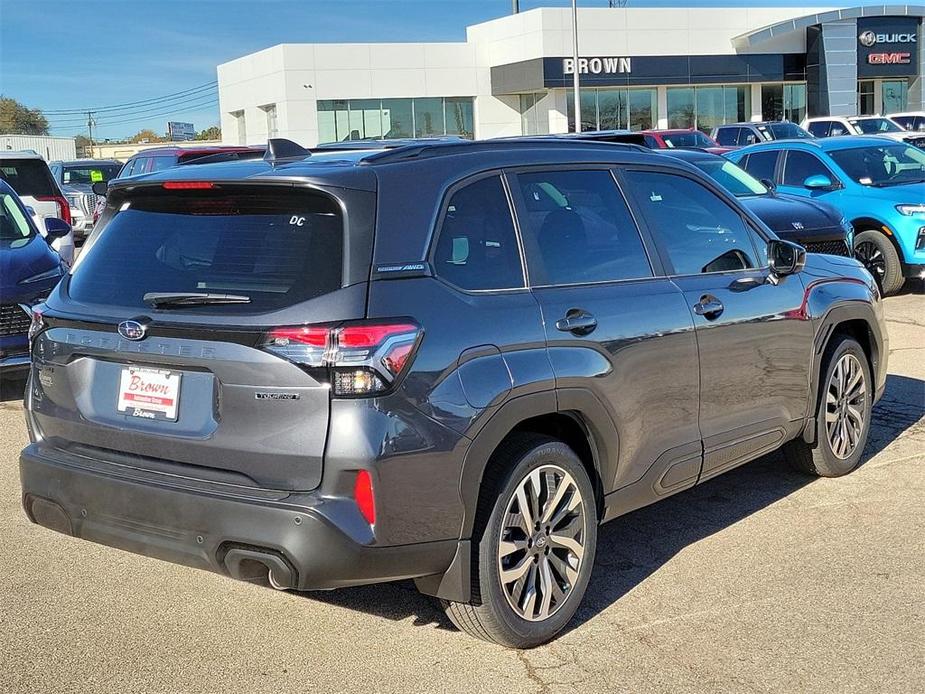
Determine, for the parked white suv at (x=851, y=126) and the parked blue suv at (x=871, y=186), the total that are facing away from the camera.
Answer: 0

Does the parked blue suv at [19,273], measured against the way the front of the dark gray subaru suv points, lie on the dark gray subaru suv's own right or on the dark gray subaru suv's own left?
on the dark gray subaru suv's own left

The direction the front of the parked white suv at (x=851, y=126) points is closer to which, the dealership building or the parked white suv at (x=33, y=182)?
the parked white suv

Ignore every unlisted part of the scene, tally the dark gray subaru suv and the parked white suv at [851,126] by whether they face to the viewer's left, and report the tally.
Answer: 0

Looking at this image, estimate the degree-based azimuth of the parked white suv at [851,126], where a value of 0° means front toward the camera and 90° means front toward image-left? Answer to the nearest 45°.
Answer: approximately 315°

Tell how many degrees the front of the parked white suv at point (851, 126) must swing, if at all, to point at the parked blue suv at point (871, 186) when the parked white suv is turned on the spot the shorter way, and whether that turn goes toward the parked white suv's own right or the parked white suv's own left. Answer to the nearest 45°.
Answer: approximately 45° to the parked white suv's own right

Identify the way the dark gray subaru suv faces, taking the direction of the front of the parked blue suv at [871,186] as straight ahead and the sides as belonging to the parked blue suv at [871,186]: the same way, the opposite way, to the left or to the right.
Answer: to the left

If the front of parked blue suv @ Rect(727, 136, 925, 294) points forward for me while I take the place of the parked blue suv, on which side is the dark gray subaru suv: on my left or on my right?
on my right

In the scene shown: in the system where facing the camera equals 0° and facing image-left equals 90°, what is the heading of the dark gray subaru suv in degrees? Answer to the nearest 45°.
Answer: approximately 225°

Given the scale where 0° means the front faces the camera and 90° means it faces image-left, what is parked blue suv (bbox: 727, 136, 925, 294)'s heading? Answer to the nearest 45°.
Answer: approximately 315°

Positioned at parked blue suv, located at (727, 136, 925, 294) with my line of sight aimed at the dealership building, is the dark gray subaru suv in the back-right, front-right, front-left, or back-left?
back-left

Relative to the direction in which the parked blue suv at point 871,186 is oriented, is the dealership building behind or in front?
behind

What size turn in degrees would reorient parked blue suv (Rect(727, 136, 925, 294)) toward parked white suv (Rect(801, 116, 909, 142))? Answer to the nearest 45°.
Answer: approximately 135° to its left

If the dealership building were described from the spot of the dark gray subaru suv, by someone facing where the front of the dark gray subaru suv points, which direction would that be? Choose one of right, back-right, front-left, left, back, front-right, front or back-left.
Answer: front-left
